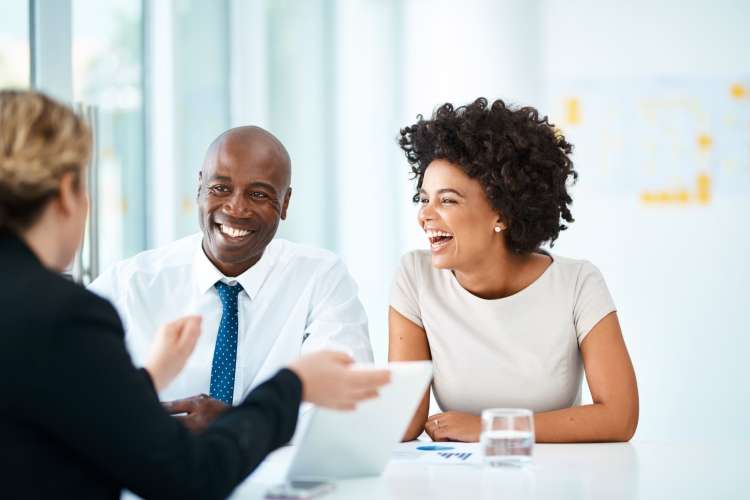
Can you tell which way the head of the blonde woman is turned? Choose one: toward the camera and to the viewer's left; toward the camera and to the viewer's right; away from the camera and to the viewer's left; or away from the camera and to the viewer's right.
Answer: away from the camera and to the viewer's right

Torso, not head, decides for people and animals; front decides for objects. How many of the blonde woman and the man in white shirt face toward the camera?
1

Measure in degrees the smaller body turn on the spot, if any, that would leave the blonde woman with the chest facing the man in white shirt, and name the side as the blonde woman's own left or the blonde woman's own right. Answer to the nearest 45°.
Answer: approximately 45° to the blonde woman's own left

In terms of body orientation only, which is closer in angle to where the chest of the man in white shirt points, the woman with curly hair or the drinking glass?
the drinking glass

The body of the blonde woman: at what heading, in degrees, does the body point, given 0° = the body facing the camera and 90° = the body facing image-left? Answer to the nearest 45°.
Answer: approximately 225°

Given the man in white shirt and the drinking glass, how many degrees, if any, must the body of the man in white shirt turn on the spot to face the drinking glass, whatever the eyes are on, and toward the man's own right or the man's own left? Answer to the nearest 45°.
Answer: approximately 45° to the man's own left

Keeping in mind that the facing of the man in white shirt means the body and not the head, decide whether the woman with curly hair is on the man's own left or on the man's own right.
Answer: on the man's own left

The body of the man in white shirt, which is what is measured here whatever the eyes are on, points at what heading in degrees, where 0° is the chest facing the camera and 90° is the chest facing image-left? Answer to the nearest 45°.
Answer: approximately 0°
